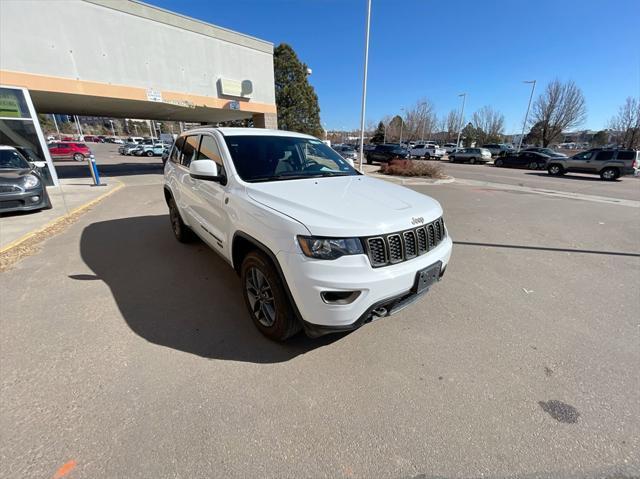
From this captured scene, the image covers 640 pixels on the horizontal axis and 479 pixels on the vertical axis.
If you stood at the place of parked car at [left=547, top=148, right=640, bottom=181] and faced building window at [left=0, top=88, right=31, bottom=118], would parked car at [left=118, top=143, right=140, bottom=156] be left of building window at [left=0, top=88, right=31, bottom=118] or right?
right

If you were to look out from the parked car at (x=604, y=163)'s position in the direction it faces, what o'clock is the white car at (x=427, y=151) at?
The white car is roughly at 1 o'clock from the parked car.

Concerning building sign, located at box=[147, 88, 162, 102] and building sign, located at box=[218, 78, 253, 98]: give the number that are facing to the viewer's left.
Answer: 0

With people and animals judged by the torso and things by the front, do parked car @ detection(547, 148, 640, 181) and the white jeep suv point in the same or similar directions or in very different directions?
very different directions

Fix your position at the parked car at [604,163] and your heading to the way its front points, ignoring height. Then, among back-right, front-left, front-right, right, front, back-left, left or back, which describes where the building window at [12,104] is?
front-left

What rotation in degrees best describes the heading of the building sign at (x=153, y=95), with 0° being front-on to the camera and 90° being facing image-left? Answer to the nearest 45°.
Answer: approximately 315°

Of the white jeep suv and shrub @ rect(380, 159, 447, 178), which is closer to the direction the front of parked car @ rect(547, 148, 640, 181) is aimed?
the shrub

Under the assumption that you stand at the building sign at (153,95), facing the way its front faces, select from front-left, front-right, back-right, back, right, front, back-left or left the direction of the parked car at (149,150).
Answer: back-left

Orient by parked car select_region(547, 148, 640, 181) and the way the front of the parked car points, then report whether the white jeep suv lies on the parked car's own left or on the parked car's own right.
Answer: on the parked car's own left

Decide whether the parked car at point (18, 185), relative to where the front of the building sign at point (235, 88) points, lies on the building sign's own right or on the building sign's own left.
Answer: on the building sign's own right

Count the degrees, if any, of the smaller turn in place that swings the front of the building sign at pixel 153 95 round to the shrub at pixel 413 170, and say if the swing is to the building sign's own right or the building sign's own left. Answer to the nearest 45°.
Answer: approximately 45° to the building sign's own left

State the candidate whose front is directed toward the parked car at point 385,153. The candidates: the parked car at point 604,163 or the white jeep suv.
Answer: the parked car at point 604,163

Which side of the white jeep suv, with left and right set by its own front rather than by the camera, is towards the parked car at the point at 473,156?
left

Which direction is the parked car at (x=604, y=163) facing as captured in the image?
to the viewer's left

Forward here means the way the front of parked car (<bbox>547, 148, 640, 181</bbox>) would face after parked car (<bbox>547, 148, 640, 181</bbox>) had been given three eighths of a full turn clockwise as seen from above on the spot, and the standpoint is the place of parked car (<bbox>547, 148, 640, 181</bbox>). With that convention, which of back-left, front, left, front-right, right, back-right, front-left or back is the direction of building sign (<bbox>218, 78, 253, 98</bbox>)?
back
